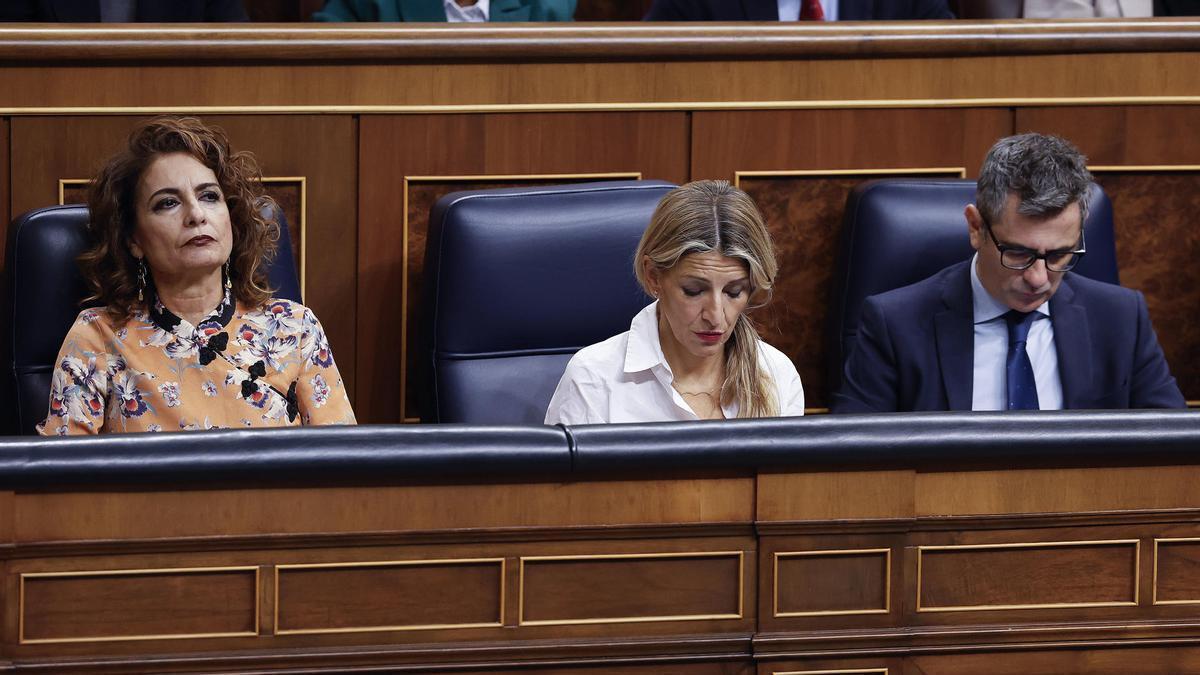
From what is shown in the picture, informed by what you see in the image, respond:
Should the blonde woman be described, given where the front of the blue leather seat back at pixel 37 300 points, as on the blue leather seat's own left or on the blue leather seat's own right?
on the blue leather seat's own left

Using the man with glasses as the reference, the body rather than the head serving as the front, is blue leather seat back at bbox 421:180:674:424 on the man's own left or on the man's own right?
on the man's own right

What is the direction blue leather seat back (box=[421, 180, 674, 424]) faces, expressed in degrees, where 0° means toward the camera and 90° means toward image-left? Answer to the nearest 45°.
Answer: approximately 0°

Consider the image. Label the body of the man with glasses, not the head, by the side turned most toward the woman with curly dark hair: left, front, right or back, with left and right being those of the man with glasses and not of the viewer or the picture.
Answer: right

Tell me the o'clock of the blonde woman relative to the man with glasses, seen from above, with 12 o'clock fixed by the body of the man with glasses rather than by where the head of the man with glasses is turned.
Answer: The blonde woman is roughly at 2 o'clock from the man with glasses.

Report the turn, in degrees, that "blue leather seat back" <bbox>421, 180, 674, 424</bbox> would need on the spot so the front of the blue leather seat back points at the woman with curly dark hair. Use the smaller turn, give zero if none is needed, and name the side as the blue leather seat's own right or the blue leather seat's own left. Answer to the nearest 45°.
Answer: approximately 90° to the blue leather seat's own right

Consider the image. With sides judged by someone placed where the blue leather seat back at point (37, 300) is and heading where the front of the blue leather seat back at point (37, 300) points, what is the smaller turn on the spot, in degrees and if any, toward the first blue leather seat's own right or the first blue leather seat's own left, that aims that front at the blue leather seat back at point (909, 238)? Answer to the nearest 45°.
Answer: approximately 90° to the first blue leather seat's own left
